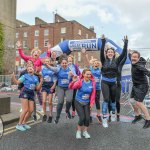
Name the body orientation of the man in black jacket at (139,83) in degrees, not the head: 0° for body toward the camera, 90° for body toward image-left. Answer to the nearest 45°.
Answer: approximately 45°
